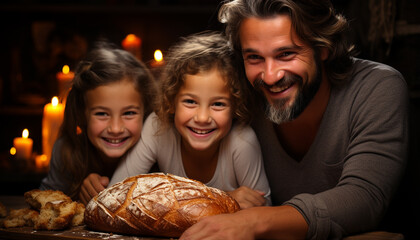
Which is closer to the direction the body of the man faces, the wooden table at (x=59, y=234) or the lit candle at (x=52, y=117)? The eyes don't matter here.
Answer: the wooden table

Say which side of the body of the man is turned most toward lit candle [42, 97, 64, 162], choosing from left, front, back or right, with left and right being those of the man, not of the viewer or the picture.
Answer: right

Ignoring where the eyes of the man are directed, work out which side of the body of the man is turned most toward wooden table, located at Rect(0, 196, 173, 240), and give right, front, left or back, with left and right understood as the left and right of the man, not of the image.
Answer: front

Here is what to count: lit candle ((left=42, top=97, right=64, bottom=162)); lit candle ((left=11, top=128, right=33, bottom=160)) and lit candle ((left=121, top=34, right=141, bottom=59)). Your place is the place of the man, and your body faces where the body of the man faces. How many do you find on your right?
3

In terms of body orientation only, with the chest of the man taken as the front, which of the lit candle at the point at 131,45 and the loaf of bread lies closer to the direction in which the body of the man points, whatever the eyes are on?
the loaf of bread

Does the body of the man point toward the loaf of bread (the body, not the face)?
yes

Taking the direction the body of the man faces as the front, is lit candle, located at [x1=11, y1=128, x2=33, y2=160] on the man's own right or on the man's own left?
on the man's own right

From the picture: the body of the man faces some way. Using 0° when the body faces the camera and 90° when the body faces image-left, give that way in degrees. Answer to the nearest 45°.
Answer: approximately 45°

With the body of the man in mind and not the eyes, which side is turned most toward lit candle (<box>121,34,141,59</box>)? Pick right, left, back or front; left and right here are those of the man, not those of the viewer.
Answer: right

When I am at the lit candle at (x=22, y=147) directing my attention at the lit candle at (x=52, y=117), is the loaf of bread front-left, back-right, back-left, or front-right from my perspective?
front-right

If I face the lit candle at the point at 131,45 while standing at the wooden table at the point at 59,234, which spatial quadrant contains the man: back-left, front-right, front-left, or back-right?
front-right

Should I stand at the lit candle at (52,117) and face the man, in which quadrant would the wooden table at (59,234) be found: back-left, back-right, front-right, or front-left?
front-right

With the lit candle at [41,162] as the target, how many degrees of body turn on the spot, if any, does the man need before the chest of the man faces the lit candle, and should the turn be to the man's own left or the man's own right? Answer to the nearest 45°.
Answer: approximately 90° to the man's own right

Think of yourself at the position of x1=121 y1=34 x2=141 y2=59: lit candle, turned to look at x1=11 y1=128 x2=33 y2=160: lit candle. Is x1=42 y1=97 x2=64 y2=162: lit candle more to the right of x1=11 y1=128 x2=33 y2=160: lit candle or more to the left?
left

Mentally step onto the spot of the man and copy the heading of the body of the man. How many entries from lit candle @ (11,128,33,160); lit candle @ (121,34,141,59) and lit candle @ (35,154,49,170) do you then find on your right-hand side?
3
